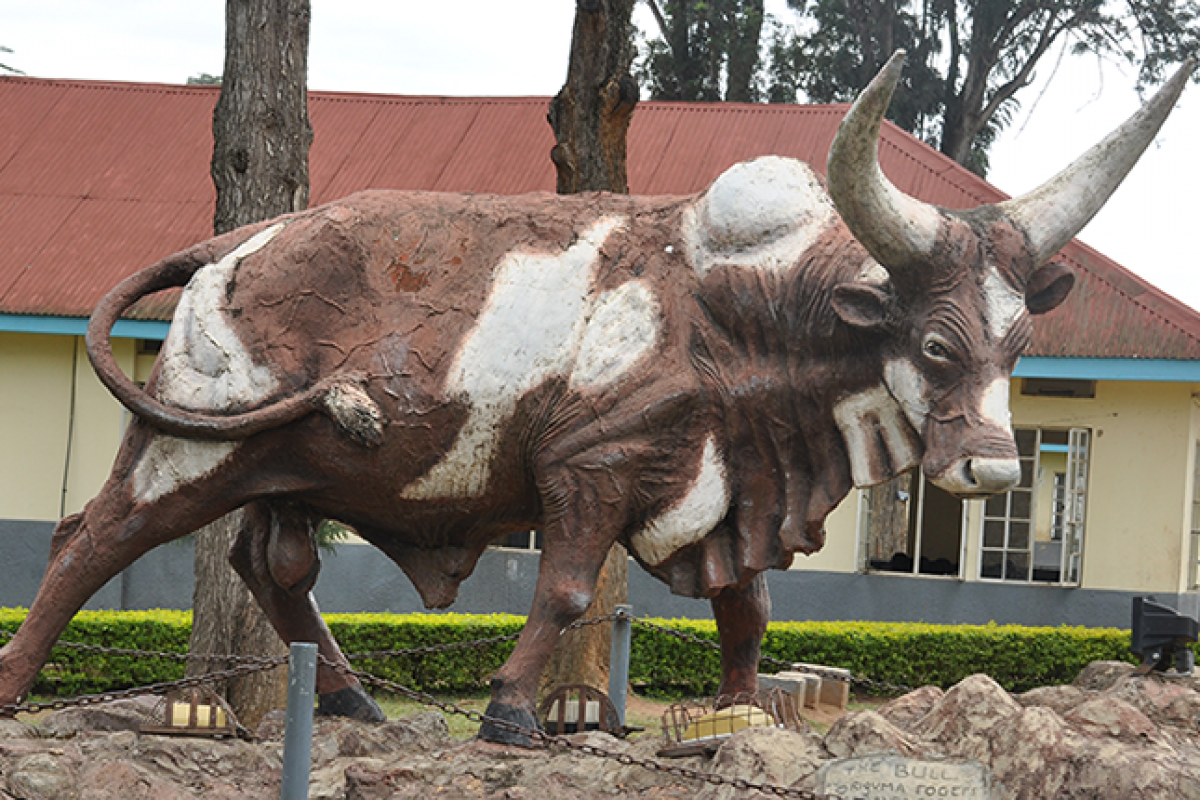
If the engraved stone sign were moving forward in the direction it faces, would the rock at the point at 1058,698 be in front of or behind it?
behind

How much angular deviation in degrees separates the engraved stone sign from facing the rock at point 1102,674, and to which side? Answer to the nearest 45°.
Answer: approximately 180°

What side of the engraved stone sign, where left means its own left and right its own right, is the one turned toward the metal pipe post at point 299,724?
right

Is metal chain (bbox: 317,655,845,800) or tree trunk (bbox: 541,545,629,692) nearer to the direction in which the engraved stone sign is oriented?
the metal chain

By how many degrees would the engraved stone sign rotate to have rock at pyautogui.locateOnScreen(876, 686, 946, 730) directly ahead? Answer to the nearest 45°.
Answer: approximately 180°

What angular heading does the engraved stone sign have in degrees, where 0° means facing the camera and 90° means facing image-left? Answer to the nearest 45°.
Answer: approximately 0°

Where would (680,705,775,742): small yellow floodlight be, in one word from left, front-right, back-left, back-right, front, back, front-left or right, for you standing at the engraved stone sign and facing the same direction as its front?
back-right

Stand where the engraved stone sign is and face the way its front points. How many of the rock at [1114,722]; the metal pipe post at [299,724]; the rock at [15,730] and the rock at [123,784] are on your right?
3

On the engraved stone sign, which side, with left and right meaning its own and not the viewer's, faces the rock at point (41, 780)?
right

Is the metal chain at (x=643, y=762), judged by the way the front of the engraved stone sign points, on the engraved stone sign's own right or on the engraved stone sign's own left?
on the engraved stone sign's own right

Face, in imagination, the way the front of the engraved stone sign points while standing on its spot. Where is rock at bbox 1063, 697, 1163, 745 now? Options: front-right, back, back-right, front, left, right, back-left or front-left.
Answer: back-left
